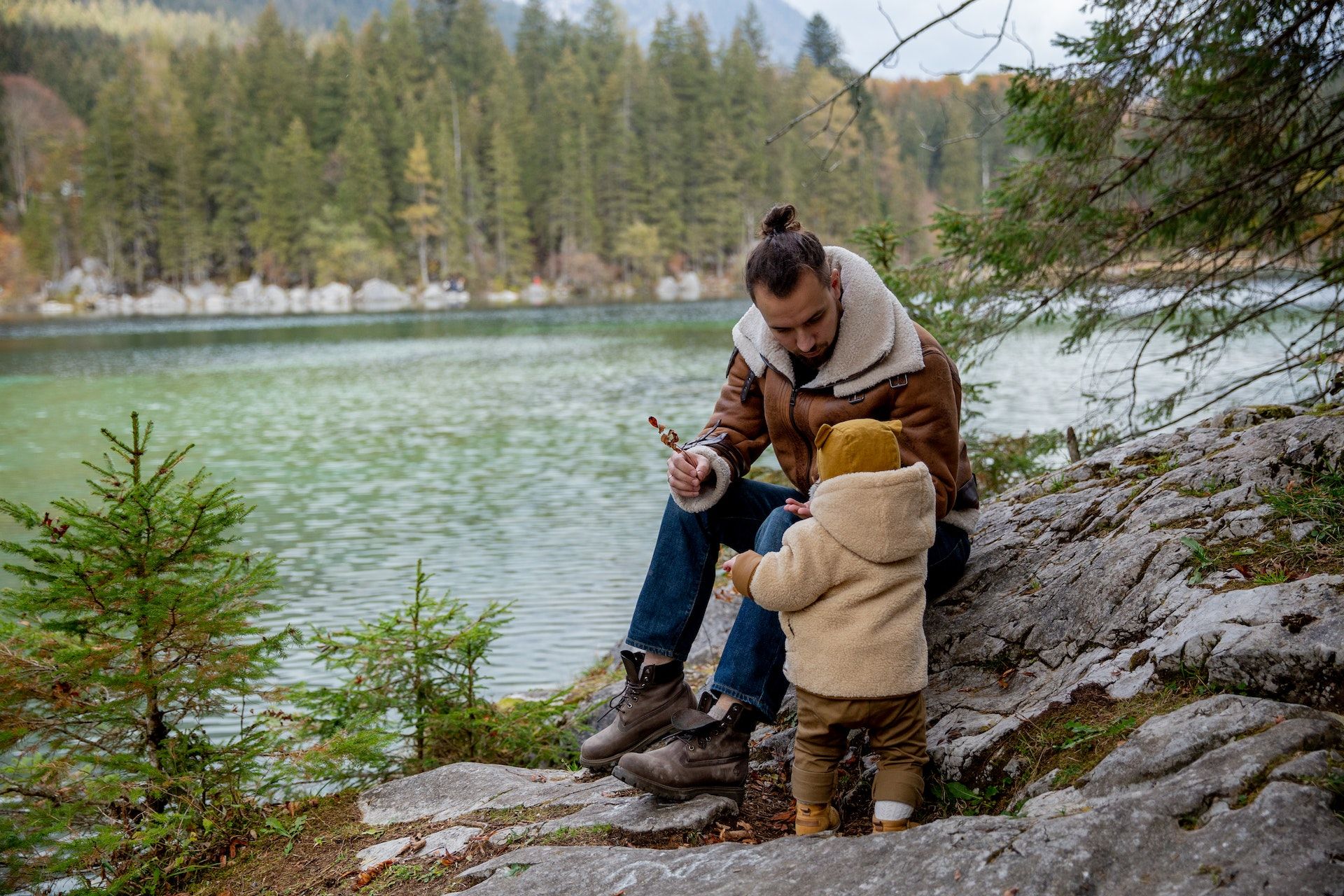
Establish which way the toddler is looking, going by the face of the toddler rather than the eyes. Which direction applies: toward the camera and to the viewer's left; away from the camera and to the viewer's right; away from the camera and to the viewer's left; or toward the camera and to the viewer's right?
away from the camera and to the viewer's left

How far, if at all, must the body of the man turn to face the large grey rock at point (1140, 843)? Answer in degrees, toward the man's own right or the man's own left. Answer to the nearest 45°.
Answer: approximately 90° to the man's own left

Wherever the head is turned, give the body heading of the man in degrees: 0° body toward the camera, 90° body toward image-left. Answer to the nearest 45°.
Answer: approximately 45°

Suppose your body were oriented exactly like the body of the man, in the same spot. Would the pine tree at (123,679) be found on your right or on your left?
on your right
